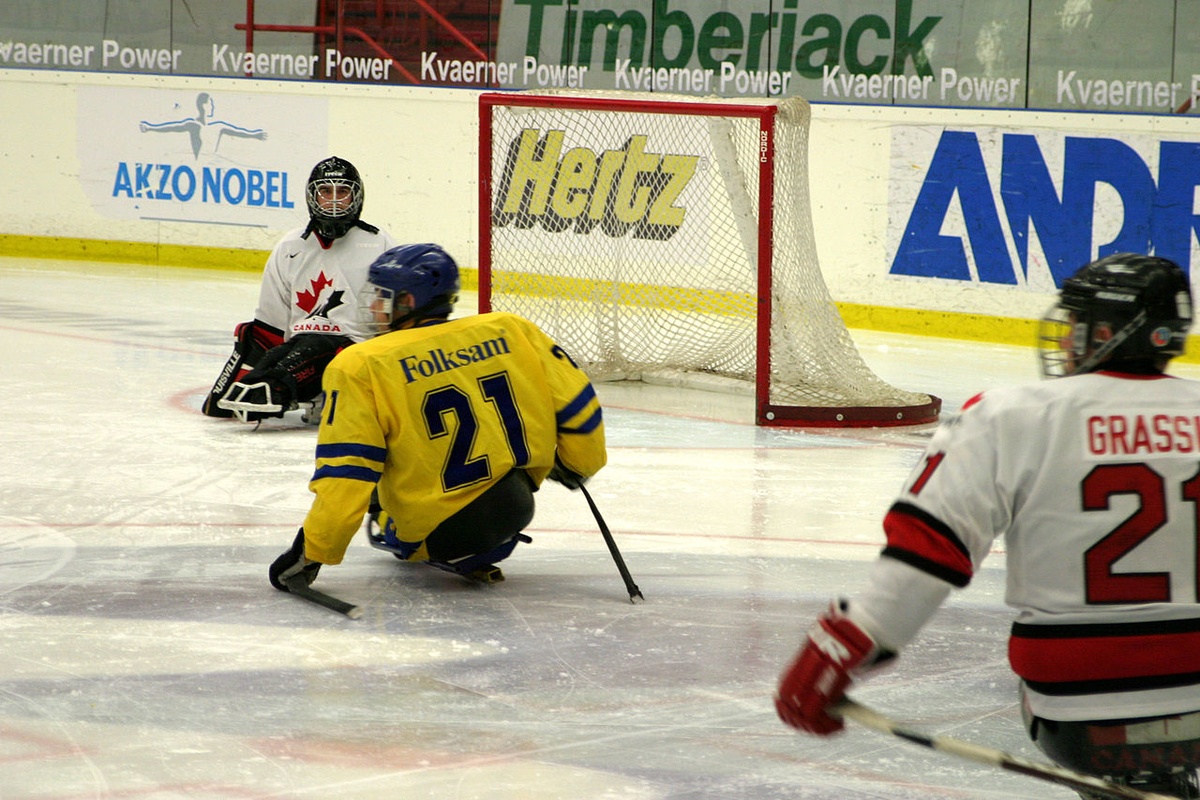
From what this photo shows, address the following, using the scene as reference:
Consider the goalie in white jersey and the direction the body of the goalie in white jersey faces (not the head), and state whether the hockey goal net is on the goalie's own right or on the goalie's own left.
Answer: on the goalie's own left

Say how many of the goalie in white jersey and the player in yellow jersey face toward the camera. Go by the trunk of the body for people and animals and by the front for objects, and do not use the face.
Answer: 1

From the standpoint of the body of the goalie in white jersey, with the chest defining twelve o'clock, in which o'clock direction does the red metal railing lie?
The red metal railing is roughly at 6 o'clock from the goalie in white jersey.

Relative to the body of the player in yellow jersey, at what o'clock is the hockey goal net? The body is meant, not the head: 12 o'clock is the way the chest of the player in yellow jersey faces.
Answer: The hockey goal net is roughly at 2 o'clock from the player in yellow jersey.

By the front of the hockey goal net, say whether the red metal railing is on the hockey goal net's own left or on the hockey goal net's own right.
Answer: on the hockey goal net's own right

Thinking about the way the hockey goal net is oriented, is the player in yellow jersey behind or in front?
in front

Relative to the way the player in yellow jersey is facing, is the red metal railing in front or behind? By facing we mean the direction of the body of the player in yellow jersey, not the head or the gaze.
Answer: in front

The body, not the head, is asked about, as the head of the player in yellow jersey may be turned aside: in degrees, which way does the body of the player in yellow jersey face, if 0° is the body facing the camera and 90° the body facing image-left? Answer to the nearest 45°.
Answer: approximately 135°
